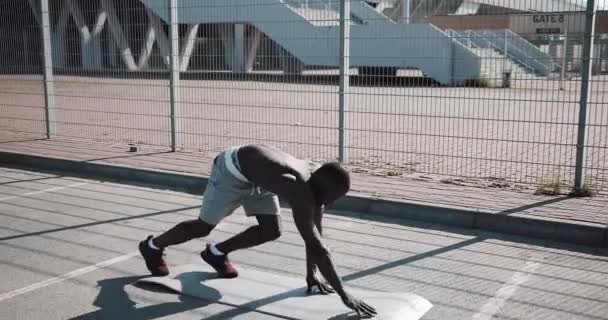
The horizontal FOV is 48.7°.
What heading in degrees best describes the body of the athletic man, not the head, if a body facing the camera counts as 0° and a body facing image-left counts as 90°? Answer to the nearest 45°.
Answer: approximately 315°

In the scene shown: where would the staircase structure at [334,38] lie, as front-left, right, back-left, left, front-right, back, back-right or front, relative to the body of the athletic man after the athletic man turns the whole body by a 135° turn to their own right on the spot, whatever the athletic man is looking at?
right

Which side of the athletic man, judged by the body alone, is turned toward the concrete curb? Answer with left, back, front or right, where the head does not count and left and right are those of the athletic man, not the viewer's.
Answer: left

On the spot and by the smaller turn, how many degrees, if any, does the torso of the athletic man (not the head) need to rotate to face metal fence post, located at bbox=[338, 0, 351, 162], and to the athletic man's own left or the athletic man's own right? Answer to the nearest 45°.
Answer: approximately 135° to the athletic man's own left

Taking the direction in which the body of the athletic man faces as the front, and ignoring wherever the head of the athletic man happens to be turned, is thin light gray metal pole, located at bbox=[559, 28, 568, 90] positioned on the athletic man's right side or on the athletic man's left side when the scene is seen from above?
on the athletic man's left side

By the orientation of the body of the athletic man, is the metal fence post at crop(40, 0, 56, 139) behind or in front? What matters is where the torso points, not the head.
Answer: behind
